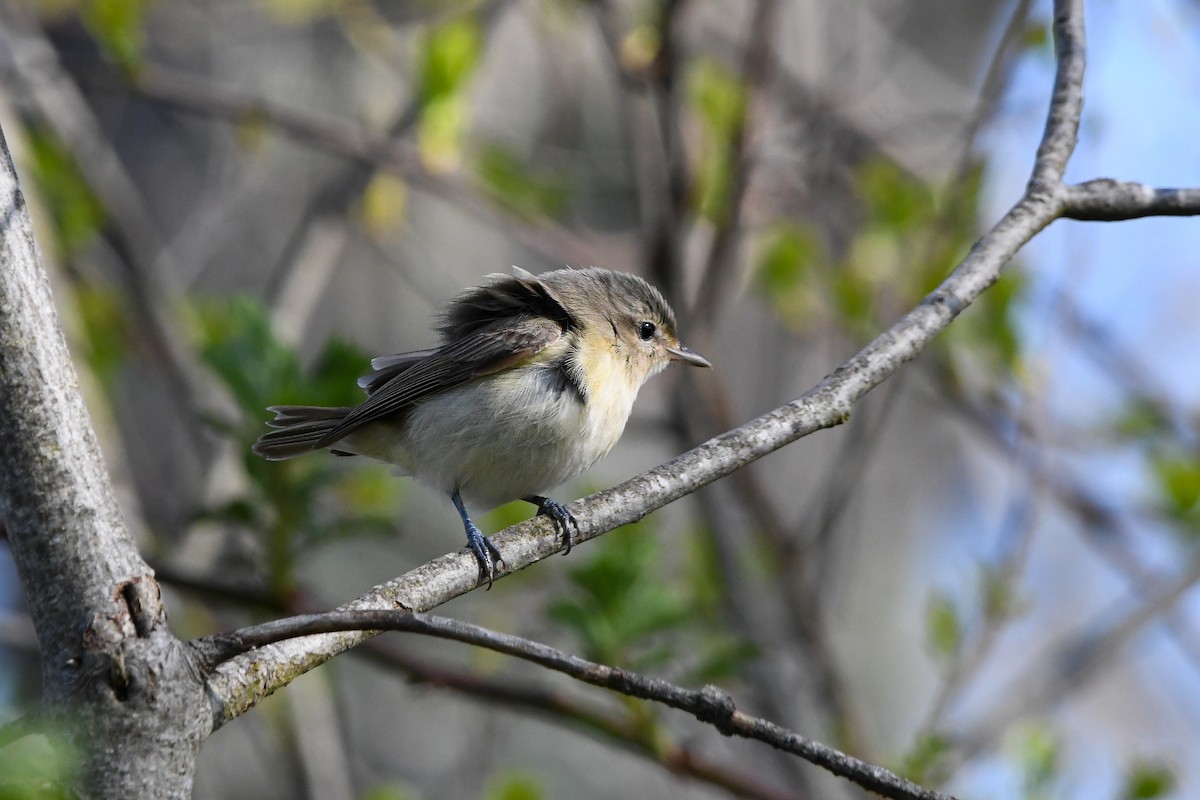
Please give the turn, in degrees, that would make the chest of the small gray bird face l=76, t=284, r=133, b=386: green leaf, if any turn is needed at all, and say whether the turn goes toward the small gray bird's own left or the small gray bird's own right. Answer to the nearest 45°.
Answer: approximately 135° to the small gray bird's own left

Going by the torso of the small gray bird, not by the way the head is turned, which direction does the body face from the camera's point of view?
to the viewer's right
